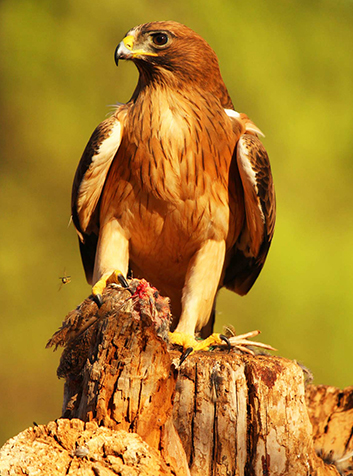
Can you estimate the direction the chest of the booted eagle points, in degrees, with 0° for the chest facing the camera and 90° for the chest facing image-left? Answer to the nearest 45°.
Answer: approximately 0°
